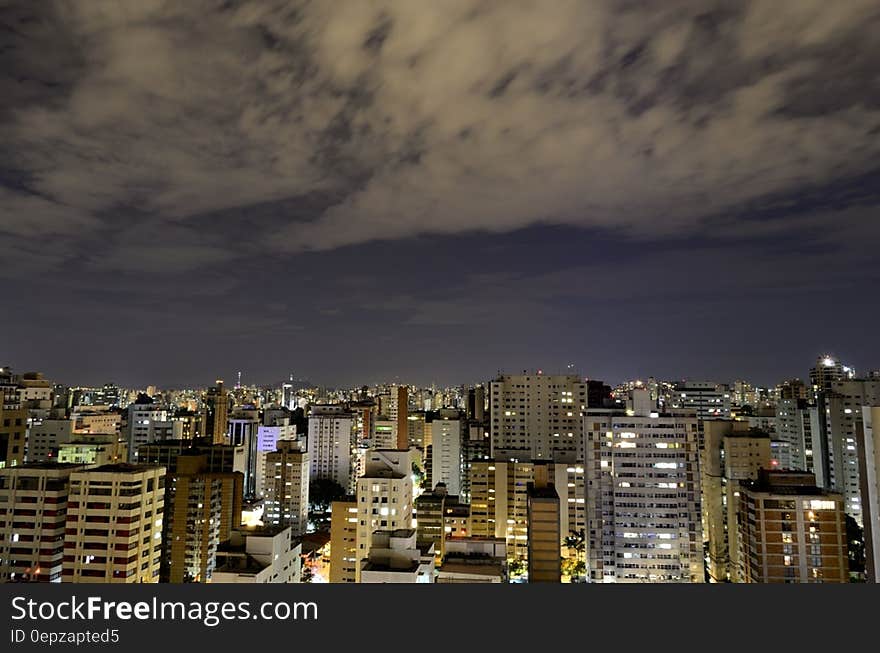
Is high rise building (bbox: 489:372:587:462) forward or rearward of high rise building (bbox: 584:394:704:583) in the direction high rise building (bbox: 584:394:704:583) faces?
rearward

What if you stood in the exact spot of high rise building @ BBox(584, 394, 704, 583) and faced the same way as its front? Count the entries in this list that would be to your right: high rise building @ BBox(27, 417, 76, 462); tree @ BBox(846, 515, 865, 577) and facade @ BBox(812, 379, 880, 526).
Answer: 1

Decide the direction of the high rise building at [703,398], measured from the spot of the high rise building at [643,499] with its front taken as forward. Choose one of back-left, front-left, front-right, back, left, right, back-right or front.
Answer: back

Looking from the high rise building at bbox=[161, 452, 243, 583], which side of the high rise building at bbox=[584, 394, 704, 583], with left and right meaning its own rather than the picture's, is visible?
right

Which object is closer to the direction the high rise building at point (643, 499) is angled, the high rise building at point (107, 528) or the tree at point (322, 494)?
the high rise building

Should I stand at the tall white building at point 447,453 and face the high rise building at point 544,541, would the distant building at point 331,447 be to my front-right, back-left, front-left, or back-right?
back-right

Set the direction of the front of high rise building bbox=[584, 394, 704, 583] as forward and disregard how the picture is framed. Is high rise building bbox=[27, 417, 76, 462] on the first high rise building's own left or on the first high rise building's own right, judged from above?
on the first high rise building's own right

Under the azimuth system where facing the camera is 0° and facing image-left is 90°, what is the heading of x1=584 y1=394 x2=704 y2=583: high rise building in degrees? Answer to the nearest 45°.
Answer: approximately 0°

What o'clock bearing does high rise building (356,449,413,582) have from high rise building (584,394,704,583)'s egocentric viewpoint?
high rise building (356,449,413,582) is roughly at 2 o'clock from high rise building (584,394,704,583).

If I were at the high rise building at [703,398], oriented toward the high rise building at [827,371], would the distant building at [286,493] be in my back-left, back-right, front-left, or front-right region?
back-right
